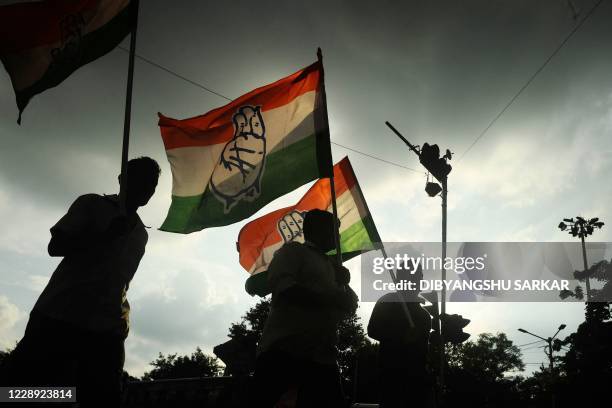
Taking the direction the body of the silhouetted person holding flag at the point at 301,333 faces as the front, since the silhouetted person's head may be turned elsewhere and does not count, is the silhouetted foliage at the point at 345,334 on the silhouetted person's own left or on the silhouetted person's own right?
on the silhouetted person's own left

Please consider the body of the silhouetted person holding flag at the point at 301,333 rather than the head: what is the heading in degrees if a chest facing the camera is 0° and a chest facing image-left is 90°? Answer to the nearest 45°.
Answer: approximately 315°

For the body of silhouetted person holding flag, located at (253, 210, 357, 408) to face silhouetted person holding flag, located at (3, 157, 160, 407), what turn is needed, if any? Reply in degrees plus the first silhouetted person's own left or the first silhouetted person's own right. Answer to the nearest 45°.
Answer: approximately 135° to the first silhouetted person's own right

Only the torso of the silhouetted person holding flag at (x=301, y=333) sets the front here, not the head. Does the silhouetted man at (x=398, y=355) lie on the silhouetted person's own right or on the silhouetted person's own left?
on the silhouetted person's own left

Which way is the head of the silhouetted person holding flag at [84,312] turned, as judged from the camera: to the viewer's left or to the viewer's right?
to the viewer's right
